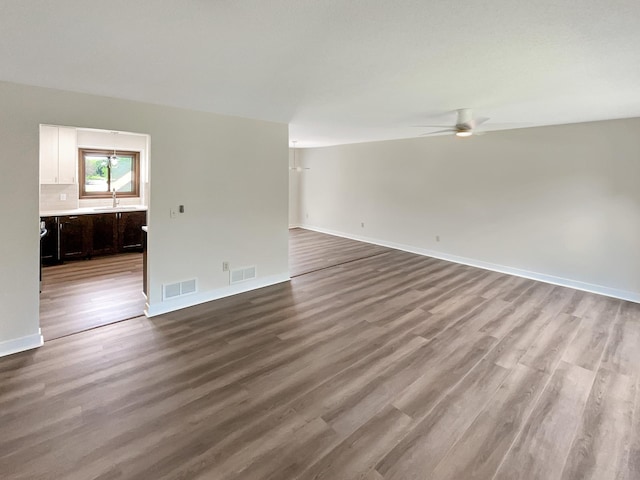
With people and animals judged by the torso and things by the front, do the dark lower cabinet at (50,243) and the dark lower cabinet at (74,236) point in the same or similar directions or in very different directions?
same or similar directions

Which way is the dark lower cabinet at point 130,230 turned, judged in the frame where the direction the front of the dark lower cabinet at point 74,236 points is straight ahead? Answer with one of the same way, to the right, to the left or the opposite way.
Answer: the same way

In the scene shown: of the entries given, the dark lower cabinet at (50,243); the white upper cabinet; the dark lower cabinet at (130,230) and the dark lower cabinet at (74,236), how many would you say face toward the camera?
4

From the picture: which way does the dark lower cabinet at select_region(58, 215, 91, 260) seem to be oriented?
toward the camera

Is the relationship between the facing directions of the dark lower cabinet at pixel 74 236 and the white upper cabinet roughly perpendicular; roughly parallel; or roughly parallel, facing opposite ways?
roughly parallel

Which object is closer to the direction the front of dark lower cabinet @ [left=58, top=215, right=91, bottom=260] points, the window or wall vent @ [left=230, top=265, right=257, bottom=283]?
the wall vent

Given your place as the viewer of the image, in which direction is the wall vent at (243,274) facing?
facing the viewer and to the right of the viewer

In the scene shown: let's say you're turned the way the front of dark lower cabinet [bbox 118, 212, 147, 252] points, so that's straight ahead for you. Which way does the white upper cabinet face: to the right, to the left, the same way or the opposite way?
the same way

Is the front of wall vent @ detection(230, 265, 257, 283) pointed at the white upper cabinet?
no

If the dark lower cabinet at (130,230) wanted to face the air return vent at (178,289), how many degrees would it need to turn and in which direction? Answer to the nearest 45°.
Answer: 0° — it already faces it

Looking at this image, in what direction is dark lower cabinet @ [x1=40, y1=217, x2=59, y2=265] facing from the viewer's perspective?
toward the camera

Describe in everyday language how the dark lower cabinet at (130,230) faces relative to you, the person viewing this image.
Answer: facing the viewer

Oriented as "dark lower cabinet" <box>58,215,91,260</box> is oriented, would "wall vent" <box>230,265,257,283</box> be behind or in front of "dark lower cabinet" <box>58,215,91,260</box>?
in front
